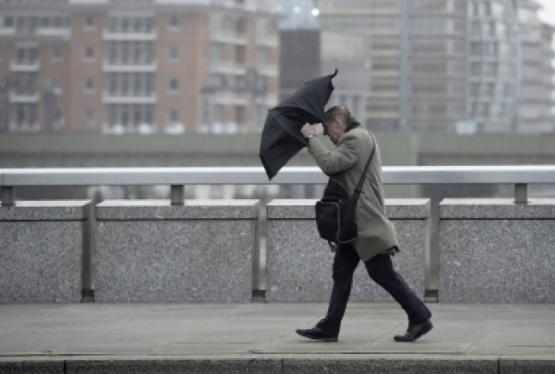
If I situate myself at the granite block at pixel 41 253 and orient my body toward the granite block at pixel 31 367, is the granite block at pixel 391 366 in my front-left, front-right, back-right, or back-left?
front-left

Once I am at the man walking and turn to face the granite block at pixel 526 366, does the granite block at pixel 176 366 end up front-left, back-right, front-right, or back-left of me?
back-right

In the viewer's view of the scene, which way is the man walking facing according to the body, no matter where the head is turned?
to the viewer's left

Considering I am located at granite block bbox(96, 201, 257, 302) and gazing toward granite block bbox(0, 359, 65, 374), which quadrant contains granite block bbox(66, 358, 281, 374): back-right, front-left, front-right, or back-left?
front-left

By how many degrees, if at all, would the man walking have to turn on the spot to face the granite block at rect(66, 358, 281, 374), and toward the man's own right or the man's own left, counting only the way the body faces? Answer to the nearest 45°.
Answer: approximately 45° to the man's own left

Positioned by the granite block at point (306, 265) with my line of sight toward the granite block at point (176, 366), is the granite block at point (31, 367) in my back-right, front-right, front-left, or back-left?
front-right

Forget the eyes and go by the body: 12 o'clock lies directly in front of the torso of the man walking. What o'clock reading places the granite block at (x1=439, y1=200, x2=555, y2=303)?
The granite block is roughly at 4 o'clock from the man walking.

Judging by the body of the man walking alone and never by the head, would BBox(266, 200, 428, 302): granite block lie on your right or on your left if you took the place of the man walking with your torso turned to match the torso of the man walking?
on your right

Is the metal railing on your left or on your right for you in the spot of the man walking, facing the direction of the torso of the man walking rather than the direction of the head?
on your right
